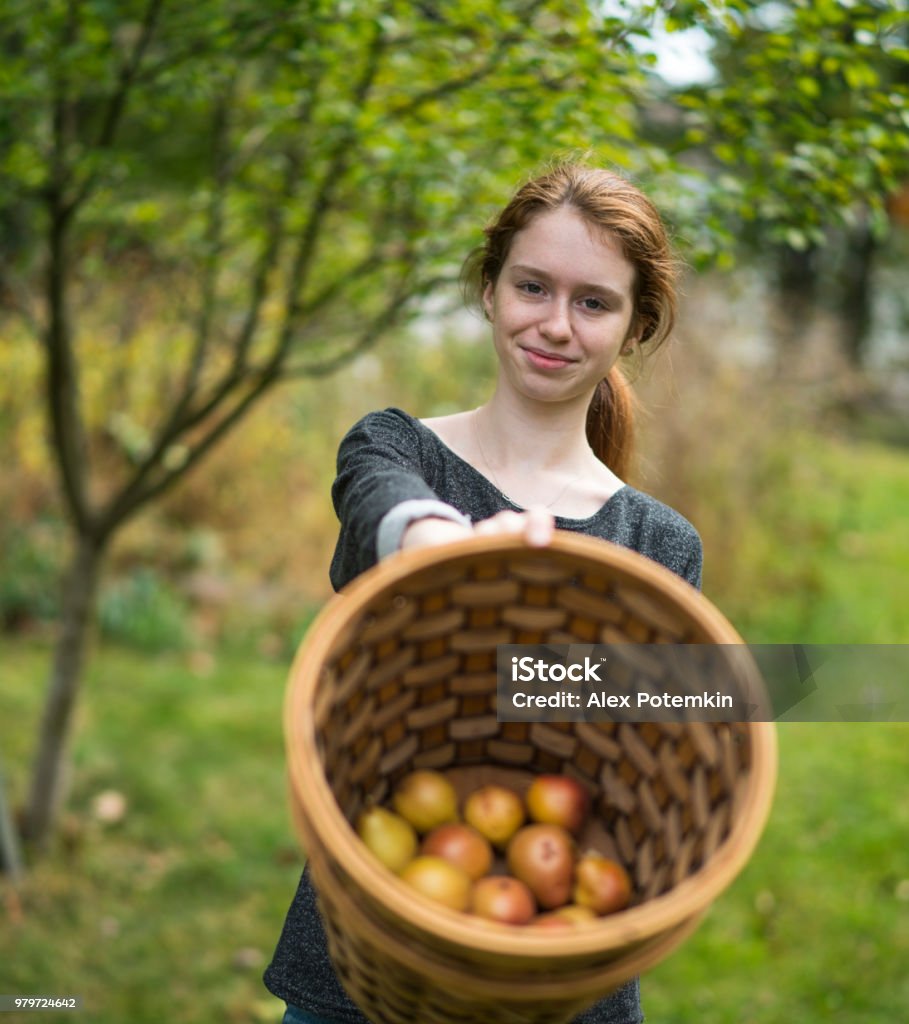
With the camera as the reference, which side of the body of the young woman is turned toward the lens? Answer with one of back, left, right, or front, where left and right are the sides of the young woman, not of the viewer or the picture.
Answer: front
